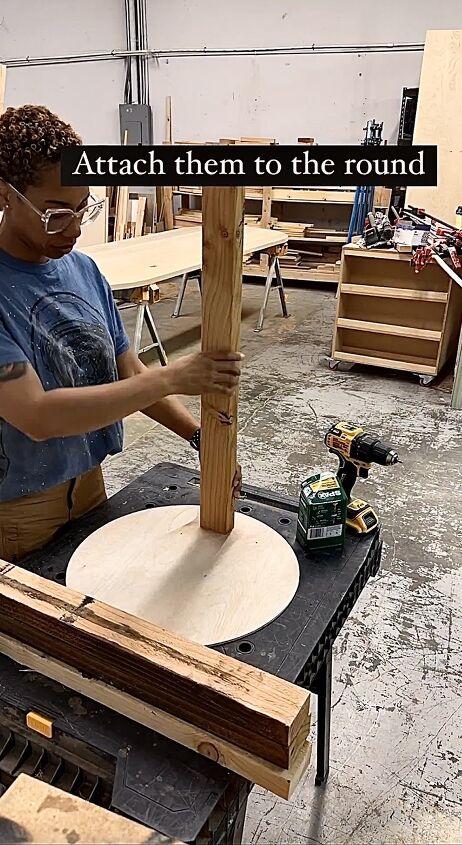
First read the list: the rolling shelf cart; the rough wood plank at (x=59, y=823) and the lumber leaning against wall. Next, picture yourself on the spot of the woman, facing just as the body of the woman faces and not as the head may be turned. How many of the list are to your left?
2

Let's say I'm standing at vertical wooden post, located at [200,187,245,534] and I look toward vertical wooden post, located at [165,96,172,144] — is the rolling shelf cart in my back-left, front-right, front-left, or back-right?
front-right

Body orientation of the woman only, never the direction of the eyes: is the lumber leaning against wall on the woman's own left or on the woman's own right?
on the woman's own left

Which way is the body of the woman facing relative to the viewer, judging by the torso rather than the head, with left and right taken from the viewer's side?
facing the viewer and to the right of the viewer

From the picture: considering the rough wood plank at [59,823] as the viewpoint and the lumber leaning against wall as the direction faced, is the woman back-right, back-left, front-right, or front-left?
front-left

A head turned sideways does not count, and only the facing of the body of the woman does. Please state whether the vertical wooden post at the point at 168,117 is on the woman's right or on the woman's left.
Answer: on the woman's left

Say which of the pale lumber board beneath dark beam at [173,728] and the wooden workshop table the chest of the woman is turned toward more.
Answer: the pale lumber board beneath dark beam

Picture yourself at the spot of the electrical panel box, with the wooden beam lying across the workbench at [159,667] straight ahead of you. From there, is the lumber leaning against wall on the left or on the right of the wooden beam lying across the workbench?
left

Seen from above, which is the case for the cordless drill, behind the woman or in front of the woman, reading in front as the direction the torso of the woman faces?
in front

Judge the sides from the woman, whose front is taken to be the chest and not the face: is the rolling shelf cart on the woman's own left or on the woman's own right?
on the woman's own left
